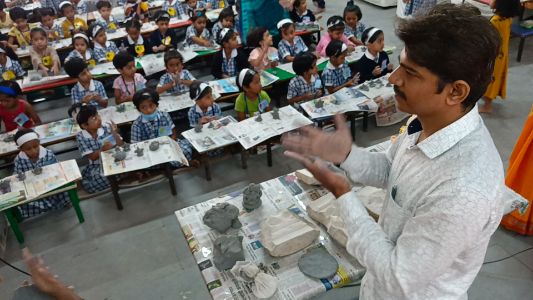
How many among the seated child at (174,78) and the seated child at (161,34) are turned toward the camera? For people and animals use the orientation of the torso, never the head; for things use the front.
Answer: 2

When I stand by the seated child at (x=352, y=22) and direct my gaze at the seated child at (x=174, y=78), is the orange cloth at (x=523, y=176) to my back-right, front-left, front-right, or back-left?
front-left

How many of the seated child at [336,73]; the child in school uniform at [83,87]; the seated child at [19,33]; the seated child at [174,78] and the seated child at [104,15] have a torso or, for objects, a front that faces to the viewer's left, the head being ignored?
0

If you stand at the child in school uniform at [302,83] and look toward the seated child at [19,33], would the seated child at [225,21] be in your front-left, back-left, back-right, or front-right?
front-right

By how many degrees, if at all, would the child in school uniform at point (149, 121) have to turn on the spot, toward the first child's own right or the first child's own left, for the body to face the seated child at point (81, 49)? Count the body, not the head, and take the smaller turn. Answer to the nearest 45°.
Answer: approximately 180°

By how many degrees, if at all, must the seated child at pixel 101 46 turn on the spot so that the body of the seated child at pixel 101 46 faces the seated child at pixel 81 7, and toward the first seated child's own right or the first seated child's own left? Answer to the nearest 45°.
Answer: approximately 135° to the first seated child's own left

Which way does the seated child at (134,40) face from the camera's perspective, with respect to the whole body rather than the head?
toward the camera

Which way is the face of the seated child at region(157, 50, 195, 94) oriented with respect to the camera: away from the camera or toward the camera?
toward the camera

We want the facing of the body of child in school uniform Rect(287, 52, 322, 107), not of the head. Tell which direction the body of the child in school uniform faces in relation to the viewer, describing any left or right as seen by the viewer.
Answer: facing the viewer and to the right of the viewer

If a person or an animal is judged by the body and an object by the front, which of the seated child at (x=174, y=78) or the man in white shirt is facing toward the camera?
the seated child

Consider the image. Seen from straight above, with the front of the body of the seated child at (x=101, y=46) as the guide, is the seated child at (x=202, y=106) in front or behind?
in front

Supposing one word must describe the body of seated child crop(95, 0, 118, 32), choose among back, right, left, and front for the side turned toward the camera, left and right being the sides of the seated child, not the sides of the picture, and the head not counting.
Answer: front

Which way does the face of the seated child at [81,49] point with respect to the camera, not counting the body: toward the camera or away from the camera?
toward the camera

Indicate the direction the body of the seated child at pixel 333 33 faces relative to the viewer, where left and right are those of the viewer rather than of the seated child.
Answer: facing the viewer

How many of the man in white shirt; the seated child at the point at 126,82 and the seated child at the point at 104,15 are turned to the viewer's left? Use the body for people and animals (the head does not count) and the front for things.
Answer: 1

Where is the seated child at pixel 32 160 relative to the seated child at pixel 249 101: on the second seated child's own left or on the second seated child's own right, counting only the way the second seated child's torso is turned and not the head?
on the second seated child's own right

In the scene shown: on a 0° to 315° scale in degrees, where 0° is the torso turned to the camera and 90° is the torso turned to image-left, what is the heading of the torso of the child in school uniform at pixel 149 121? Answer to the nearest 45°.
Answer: approximately 0°

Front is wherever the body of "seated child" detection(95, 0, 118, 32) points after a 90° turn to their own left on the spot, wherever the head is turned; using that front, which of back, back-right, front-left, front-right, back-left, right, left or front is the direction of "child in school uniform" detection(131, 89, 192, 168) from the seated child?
right
